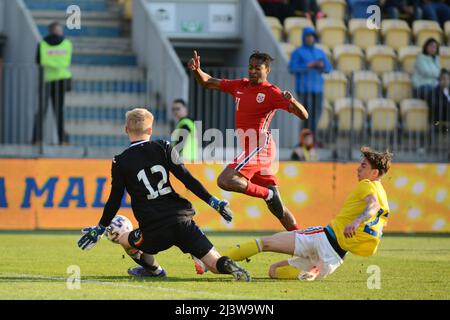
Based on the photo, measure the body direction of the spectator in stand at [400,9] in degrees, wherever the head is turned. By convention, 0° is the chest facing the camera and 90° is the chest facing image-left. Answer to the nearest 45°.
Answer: approximately 0°

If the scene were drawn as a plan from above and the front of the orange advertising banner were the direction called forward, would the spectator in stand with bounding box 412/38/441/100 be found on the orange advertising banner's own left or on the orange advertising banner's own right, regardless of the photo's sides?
on the orange advertising banner's own left

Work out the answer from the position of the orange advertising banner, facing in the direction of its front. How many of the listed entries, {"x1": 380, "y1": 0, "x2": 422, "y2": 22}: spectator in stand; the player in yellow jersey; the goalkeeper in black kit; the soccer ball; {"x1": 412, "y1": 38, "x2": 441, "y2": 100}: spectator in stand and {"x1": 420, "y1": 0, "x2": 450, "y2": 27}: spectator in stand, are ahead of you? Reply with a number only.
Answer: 3

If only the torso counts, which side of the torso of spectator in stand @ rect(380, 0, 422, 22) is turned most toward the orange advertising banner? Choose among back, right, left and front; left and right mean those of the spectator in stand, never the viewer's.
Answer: front

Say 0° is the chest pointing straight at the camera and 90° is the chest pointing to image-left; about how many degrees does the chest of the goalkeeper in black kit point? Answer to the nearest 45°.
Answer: approximately 180°

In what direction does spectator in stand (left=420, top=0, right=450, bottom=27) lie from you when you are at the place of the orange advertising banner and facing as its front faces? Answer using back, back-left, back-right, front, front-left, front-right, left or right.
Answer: back-left

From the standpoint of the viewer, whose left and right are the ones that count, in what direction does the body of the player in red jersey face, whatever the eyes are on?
facing the viewer and to the left of the viewer

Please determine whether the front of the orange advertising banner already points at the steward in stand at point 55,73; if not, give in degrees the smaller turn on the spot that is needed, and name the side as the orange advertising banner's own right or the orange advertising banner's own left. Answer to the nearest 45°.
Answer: approximately 90° to the orange advertising banner's own right

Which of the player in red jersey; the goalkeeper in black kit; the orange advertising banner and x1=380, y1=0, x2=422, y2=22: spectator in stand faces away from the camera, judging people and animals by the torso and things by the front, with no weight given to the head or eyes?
the goalkeeper in black kit

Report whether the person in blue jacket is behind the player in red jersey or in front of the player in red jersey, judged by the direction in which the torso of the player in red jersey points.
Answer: behind

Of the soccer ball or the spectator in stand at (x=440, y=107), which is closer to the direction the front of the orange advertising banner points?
the soccer ball

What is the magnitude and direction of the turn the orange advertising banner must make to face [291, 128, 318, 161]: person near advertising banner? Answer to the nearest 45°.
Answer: approximately 135° to its left

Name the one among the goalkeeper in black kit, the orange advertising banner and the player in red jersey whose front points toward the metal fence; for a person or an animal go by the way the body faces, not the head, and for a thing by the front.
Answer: the goalkeeper in black kit

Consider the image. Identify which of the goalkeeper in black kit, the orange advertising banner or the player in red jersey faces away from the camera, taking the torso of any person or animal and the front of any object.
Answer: the goalkeeper in black kit

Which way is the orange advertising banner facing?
toward the camera
